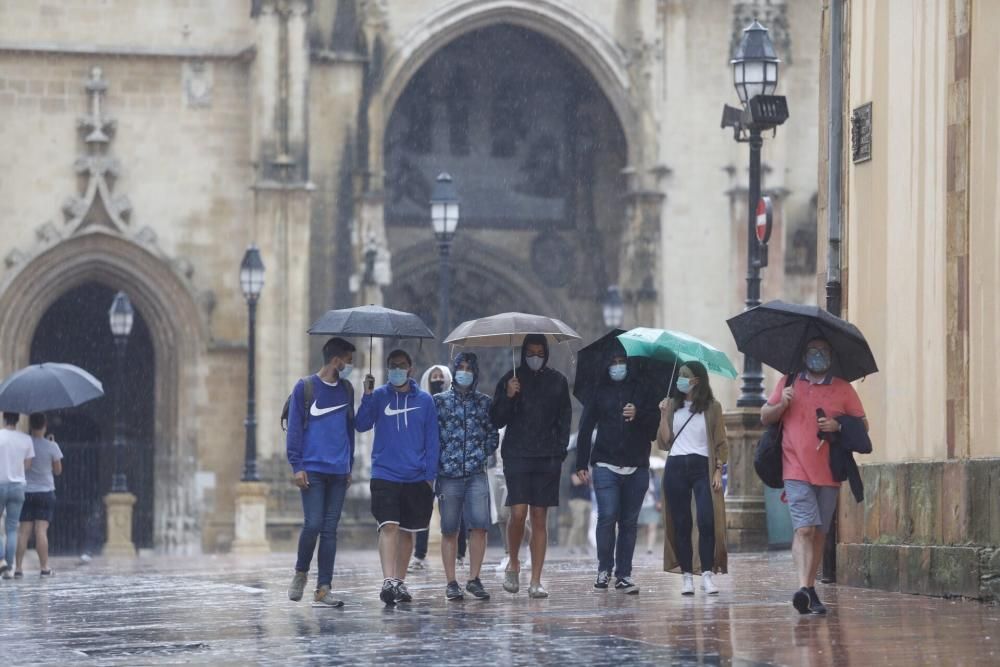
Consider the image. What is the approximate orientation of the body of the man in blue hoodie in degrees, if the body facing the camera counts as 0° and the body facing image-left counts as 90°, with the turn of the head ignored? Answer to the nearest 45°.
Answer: approximately 0°

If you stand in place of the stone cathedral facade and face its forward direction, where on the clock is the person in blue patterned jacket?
The person in blue patterned jacket is roughly at 12 o'clock from the stone cathedral facade.

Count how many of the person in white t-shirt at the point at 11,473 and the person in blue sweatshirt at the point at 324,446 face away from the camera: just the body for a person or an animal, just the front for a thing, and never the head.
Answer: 1

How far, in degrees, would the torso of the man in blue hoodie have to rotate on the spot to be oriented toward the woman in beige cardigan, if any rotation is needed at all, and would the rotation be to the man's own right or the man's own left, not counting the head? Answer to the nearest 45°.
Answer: approximately 90° to the man's own left

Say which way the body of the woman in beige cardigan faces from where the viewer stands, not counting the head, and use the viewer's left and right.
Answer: facing the viewer

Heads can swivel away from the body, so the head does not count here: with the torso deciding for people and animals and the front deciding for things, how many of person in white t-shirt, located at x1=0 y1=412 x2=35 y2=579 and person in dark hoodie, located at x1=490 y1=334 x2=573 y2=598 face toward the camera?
1

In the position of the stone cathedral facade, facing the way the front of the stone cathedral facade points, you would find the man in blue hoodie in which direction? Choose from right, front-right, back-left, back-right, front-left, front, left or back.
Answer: front

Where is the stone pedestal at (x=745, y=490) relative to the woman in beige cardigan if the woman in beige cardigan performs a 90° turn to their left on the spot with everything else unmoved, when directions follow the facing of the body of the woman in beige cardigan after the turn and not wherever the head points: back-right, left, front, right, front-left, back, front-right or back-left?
left

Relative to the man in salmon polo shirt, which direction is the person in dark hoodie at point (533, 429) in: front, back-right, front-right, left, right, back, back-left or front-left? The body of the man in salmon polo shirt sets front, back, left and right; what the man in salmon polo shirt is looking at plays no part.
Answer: back-right

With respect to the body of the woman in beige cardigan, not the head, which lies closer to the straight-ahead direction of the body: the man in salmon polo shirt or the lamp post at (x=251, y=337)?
the man in salmon polo shirt
